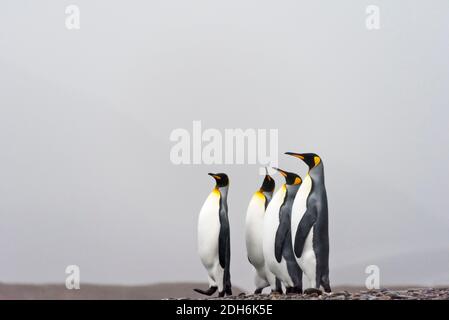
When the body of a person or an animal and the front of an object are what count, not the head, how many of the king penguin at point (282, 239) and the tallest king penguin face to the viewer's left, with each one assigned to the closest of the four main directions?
2

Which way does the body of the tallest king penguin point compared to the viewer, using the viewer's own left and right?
facing to the left of the viewer

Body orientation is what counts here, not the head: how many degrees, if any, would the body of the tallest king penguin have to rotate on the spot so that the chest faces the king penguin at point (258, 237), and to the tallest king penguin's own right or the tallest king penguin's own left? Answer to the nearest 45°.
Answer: approximately 45° to the tallest king penguin's own right

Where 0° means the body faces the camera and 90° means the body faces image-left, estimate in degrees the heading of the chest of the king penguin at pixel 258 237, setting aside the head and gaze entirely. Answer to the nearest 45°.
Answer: approximately 45°

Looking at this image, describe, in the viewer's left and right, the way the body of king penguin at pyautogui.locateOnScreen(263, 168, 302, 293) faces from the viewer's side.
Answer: facing to the left of the viewer

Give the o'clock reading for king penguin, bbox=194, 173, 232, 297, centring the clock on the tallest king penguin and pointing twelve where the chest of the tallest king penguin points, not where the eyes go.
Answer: The king penguin is roughly at 1 o'clock from the tallest king penguin.

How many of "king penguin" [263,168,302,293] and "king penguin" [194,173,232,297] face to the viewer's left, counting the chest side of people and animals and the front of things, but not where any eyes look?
2

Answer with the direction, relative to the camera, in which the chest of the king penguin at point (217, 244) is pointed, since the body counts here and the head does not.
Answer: to the viewer's left
